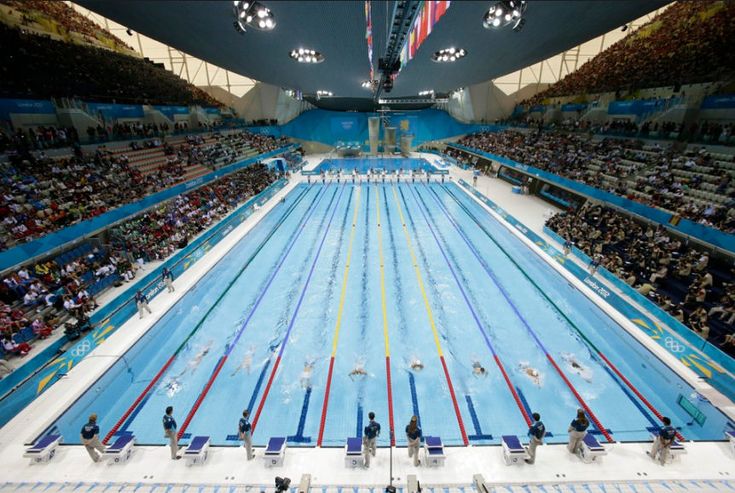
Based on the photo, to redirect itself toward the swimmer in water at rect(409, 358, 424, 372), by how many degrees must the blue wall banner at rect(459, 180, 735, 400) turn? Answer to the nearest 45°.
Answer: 0° — it already faces them

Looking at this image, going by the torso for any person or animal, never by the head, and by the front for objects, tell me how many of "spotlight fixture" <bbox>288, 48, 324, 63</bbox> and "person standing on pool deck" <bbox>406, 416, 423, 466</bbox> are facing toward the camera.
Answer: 1

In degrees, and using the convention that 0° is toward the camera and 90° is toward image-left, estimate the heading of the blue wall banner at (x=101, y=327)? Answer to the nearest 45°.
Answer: approximately 315°

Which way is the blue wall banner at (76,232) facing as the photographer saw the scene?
facing the viewer and to the right of the viewer

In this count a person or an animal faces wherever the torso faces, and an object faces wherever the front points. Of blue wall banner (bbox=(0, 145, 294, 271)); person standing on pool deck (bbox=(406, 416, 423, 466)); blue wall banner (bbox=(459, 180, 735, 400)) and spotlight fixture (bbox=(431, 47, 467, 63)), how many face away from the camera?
1

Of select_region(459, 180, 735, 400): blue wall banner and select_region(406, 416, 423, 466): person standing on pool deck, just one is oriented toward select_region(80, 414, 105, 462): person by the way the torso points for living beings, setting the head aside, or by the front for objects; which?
the blue wall banner

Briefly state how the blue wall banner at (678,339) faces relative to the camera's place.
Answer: facing the viewer and to the left of the viewer

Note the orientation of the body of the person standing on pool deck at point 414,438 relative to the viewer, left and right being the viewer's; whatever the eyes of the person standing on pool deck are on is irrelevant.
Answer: facing away from the viewer

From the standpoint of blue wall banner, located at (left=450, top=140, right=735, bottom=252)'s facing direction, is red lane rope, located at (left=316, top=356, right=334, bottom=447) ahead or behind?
ahead

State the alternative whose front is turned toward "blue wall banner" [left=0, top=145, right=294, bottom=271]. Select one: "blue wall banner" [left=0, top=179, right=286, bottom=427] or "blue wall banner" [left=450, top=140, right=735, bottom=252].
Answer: "blue wall banner" [left=450, top=140, right=735, bottom=252]
